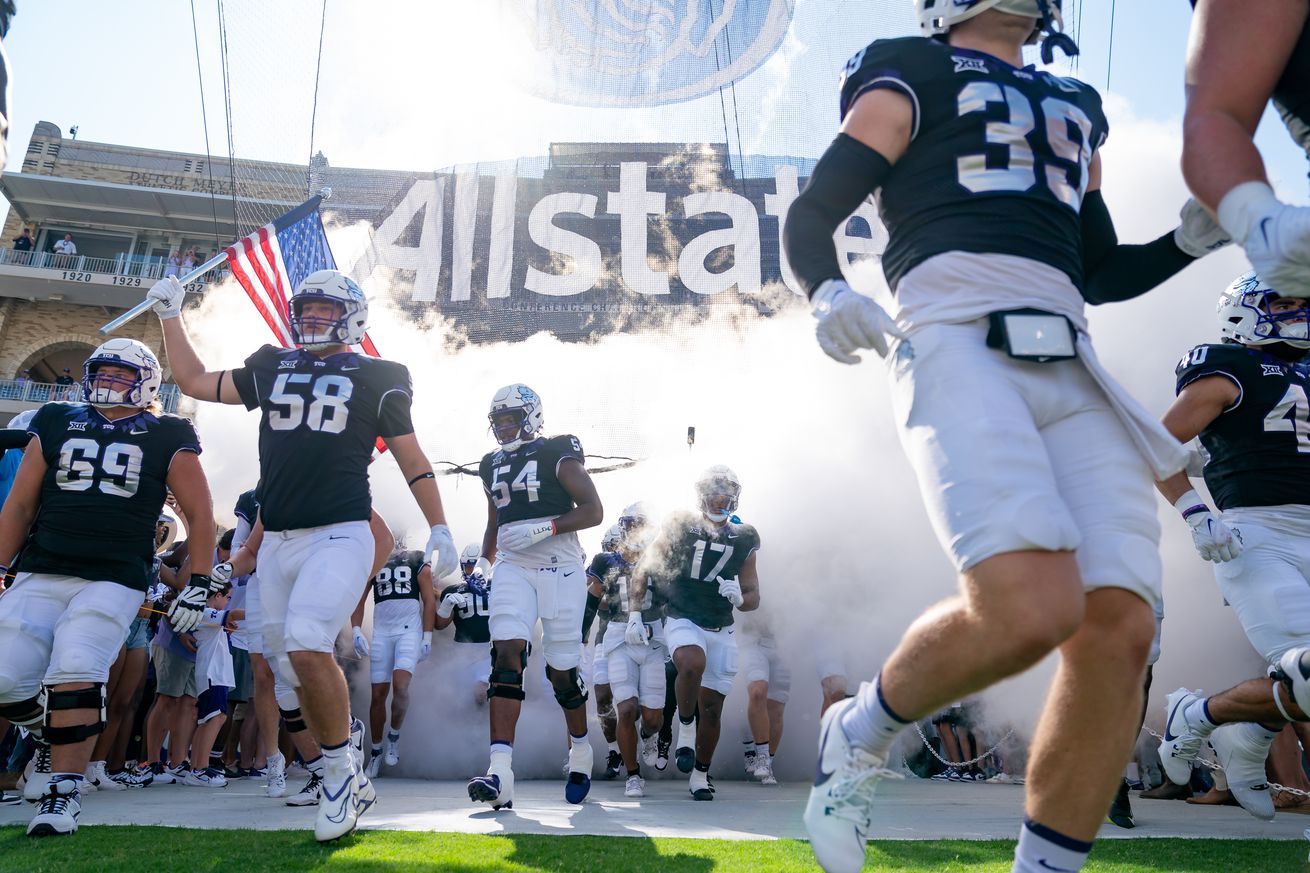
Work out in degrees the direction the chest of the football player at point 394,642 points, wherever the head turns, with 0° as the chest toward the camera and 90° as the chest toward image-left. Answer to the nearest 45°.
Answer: approximately 0°

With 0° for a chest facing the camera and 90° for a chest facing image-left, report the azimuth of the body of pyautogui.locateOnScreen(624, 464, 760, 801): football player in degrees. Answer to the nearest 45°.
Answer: approximately 0°

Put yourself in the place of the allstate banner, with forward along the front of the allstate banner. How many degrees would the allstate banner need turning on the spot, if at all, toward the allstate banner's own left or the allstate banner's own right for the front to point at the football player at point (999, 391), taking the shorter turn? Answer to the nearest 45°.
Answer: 0° — it already faces them

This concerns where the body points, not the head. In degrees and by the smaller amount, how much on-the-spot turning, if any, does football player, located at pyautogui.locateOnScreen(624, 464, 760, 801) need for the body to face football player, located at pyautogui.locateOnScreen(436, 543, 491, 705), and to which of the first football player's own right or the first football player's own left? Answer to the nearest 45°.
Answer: approximately 135° to the first football player's own right

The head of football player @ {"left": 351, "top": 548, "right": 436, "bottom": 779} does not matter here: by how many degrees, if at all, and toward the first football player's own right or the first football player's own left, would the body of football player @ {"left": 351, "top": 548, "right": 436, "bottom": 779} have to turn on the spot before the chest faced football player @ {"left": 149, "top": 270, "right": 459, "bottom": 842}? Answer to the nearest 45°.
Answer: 0° — they already face them

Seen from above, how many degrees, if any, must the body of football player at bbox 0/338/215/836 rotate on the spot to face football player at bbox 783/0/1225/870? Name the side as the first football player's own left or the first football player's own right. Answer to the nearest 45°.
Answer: approximately 45° to the first football player's own left

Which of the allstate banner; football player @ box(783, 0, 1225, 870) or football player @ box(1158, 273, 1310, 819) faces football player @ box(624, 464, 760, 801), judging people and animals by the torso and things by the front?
the allstate banner
